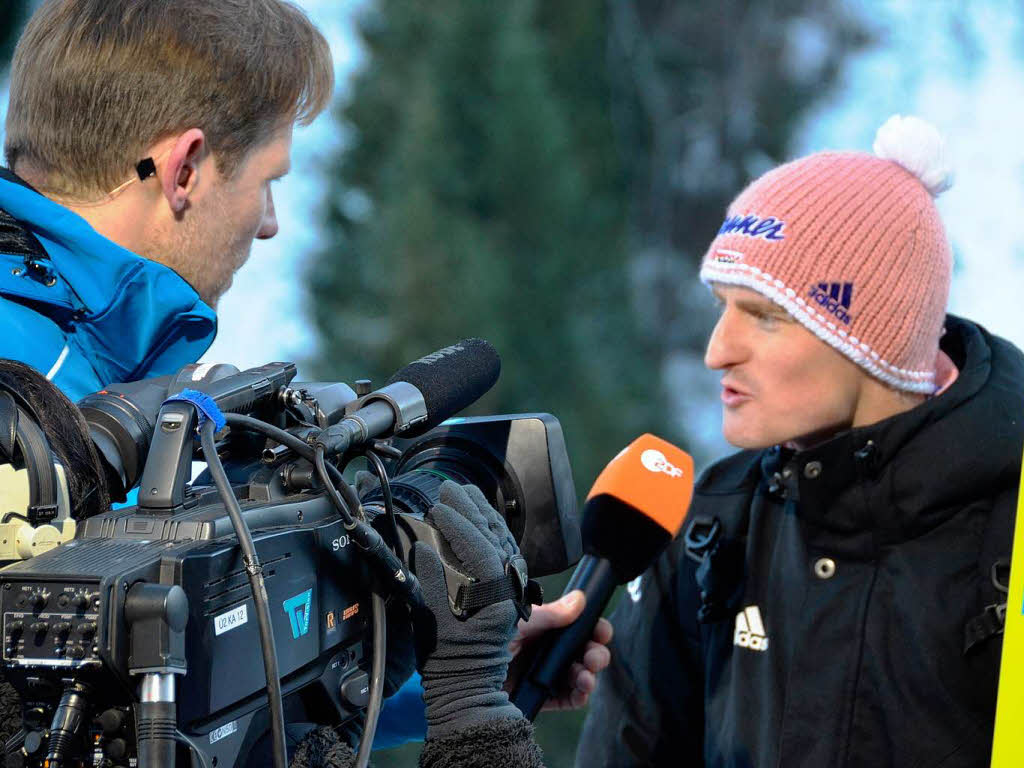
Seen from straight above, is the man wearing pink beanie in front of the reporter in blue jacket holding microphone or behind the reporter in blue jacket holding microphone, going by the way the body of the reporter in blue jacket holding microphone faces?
in front

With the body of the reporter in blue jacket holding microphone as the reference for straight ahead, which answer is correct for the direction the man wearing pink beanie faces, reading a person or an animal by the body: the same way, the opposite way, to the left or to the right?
the opposite way

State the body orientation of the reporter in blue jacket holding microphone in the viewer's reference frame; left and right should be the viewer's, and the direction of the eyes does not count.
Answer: facing away from the viewer and to the right of the viewer

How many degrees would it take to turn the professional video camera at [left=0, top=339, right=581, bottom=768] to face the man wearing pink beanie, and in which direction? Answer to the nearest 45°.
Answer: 0° — it already faces them

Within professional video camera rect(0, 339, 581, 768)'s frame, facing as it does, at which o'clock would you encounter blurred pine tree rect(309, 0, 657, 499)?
The blurred pine tree is roughly at 11 o'clock from the professional video camera.

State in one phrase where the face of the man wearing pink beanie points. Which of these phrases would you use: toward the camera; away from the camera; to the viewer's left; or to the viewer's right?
to the viewer's left

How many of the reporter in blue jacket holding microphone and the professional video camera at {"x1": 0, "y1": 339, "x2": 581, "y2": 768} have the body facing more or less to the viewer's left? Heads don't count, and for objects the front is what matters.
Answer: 0

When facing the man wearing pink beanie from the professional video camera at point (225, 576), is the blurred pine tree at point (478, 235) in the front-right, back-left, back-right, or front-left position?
front-left

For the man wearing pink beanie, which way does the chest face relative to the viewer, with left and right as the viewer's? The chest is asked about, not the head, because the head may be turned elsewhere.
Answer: facing the viewer and to the left of the viewer

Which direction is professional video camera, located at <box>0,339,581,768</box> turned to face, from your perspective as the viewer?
facing away from the viewer and to the right of the viewer

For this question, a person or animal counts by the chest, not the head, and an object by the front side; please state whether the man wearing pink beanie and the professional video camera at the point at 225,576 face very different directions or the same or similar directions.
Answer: very different directions

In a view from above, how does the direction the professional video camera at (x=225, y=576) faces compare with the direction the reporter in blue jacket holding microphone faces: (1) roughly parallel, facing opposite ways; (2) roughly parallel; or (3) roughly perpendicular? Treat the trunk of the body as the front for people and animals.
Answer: roughly parallel
